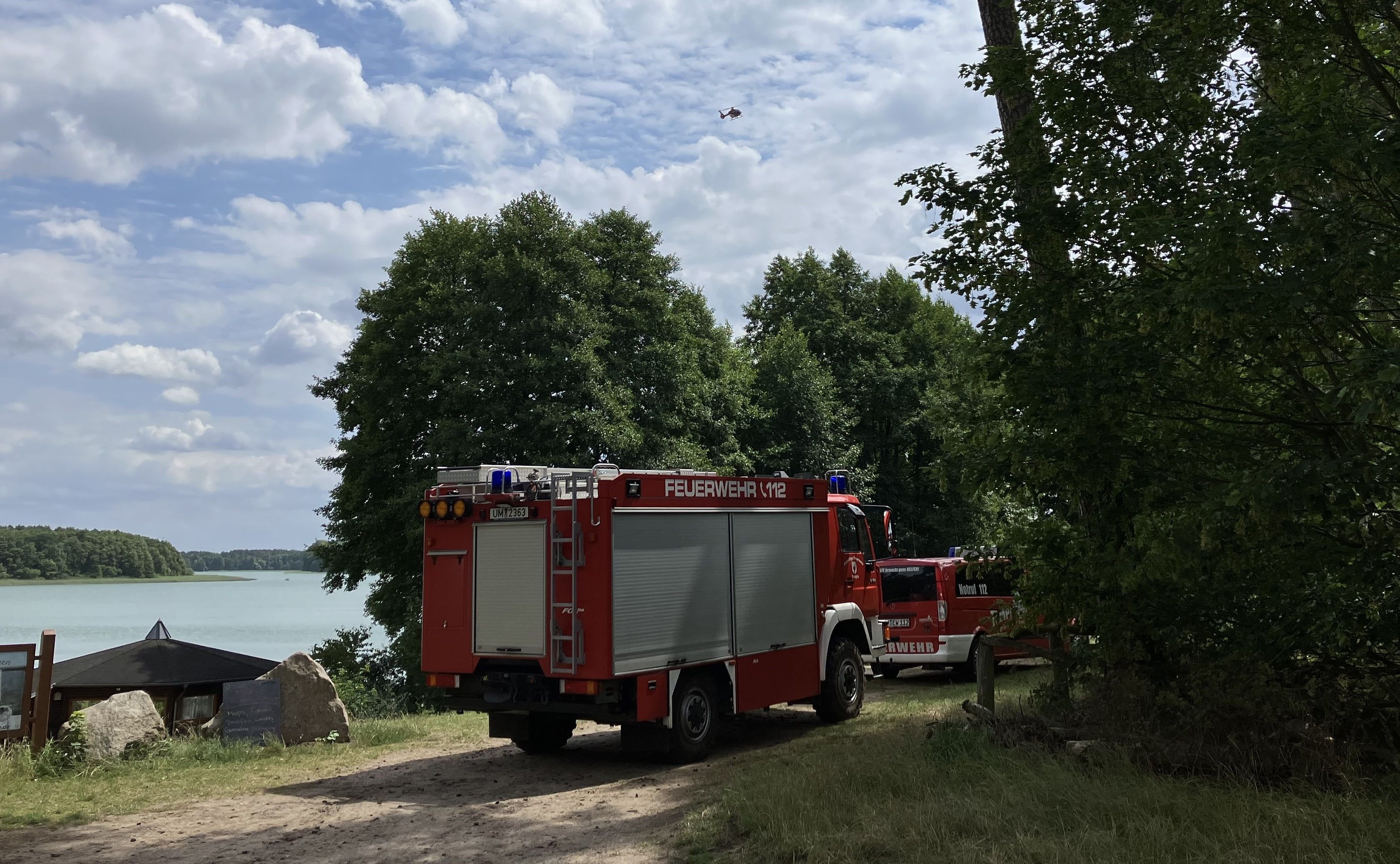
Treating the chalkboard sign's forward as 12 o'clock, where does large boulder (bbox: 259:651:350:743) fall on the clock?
The large boulder is roughly at 9 o'clock from the chalkboard sign.

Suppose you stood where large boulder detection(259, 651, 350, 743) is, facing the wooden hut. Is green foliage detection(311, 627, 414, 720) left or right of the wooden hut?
right

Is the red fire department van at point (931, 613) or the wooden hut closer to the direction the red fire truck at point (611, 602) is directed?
the red fire department van

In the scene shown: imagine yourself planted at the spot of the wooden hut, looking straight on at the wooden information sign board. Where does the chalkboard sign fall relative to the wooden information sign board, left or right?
left

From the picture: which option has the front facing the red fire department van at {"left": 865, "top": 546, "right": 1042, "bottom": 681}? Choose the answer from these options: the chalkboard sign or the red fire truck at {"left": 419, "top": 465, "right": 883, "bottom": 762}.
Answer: the red fire truck at {"left": 419, "top": 465, "right": 883, "bottom": 762}

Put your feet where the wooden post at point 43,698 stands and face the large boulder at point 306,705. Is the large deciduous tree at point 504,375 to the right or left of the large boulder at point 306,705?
left

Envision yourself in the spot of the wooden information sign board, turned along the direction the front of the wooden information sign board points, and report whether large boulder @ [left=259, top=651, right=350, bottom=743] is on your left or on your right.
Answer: on your left

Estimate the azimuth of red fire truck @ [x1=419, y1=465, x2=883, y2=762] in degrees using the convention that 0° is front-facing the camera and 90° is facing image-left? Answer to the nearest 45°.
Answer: approximately 225°

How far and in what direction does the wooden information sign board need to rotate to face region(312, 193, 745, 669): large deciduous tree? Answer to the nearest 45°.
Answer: approximately 135° to its left
